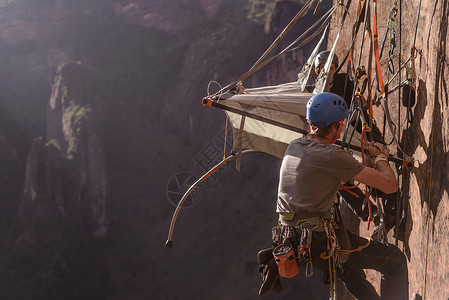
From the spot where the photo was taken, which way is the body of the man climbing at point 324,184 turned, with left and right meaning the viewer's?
facing away from the viewer and to the right of the viewer

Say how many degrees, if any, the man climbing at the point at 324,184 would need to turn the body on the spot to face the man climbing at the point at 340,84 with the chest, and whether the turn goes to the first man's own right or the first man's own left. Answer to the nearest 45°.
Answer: approximately 45° to the first man's own left

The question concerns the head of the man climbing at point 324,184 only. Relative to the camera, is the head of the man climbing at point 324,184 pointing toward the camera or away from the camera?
away from the camera
